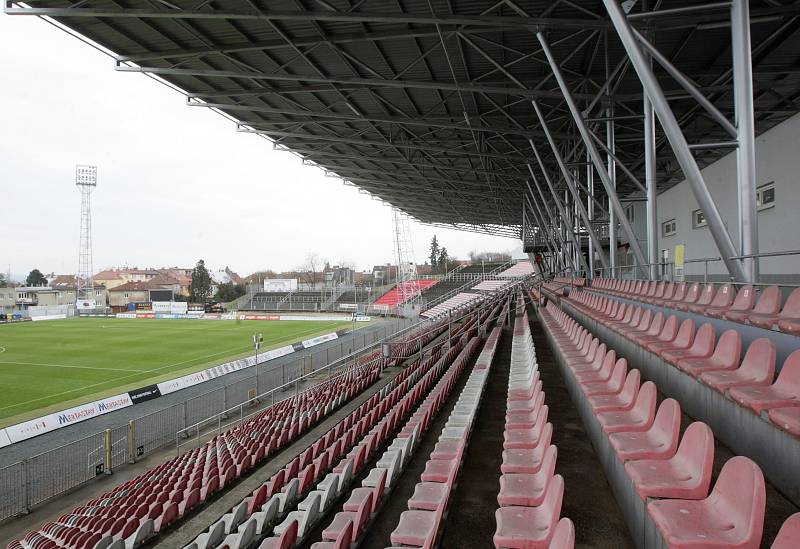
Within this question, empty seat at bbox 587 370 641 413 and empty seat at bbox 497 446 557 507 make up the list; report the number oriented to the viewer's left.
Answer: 2

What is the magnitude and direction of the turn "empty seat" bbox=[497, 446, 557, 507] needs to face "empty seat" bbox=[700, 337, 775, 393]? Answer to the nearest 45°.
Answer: approximately 180°

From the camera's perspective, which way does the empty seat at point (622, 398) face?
to the viewer's left

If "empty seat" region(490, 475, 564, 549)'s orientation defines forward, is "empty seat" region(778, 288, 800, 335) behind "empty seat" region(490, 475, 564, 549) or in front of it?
behind

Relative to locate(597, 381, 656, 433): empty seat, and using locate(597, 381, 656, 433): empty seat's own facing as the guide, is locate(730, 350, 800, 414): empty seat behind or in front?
behind

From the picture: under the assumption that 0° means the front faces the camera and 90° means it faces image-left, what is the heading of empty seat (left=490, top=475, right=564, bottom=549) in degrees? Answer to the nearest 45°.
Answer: approximately 90°

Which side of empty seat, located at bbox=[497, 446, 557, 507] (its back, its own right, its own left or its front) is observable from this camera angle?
left

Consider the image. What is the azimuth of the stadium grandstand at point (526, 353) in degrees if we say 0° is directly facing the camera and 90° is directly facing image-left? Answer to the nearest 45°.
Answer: approximately 90°

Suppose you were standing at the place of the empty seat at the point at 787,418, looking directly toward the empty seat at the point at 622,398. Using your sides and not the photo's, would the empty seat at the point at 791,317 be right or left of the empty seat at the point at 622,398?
right

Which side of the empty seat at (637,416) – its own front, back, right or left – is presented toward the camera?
left

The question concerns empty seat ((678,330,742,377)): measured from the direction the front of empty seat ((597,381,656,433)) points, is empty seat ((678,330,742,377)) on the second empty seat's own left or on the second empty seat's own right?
on the second empty seat's own right
